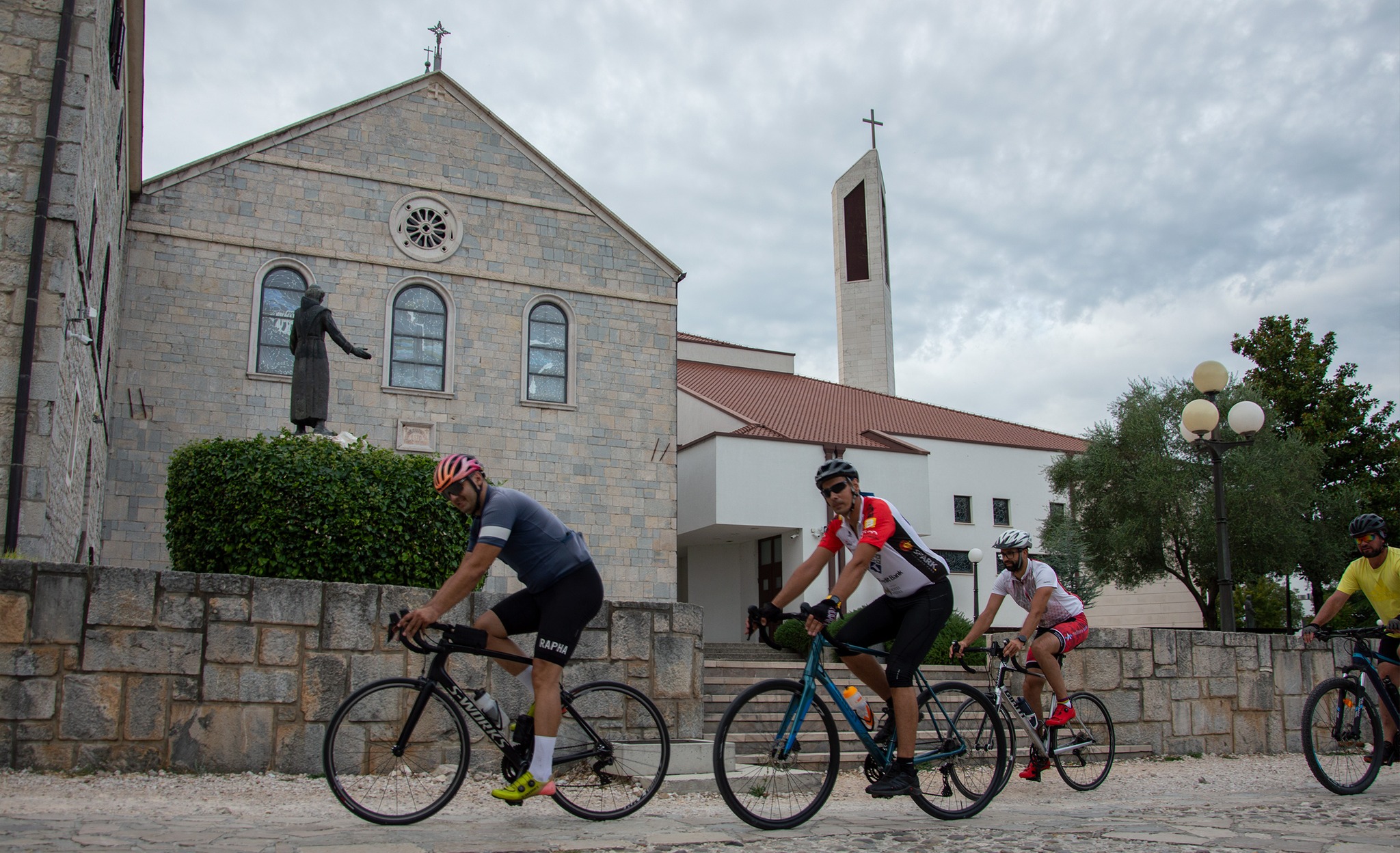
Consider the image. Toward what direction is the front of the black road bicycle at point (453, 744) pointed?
to the viewer's left

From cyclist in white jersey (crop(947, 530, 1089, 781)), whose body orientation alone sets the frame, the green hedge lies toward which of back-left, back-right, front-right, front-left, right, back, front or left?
front-right

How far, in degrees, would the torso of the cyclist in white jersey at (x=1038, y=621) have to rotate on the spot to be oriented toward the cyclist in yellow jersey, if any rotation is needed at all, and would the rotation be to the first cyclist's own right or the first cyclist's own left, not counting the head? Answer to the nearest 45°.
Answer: approximately 135° to the first cyclist's own left

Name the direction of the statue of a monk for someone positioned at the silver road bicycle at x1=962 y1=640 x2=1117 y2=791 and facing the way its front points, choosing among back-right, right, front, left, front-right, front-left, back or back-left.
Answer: front-right

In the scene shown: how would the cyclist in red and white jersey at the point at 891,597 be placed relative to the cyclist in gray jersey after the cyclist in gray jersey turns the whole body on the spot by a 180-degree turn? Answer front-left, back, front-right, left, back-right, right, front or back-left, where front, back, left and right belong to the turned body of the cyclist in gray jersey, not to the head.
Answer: front

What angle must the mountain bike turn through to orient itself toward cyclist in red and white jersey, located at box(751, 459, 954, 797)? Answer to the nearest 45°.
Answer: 0° — it already faces them

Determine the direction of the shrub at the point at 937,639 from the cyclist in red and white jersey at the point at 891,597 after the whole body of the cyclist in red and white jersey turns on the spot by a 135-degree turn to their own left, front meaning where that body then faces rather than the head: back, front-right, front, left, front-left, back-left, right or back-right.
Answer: left

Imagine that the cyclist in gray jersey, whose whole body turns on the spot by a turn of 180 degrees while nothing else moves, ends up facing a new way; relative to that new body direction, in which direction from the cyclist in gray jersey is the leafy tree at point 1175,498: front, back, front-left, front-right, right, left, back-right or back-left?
front-left

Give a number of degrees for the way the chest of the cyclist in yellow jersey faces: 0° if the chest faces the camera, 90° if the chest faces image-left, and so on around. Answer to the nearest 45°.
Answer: approximately 45°
